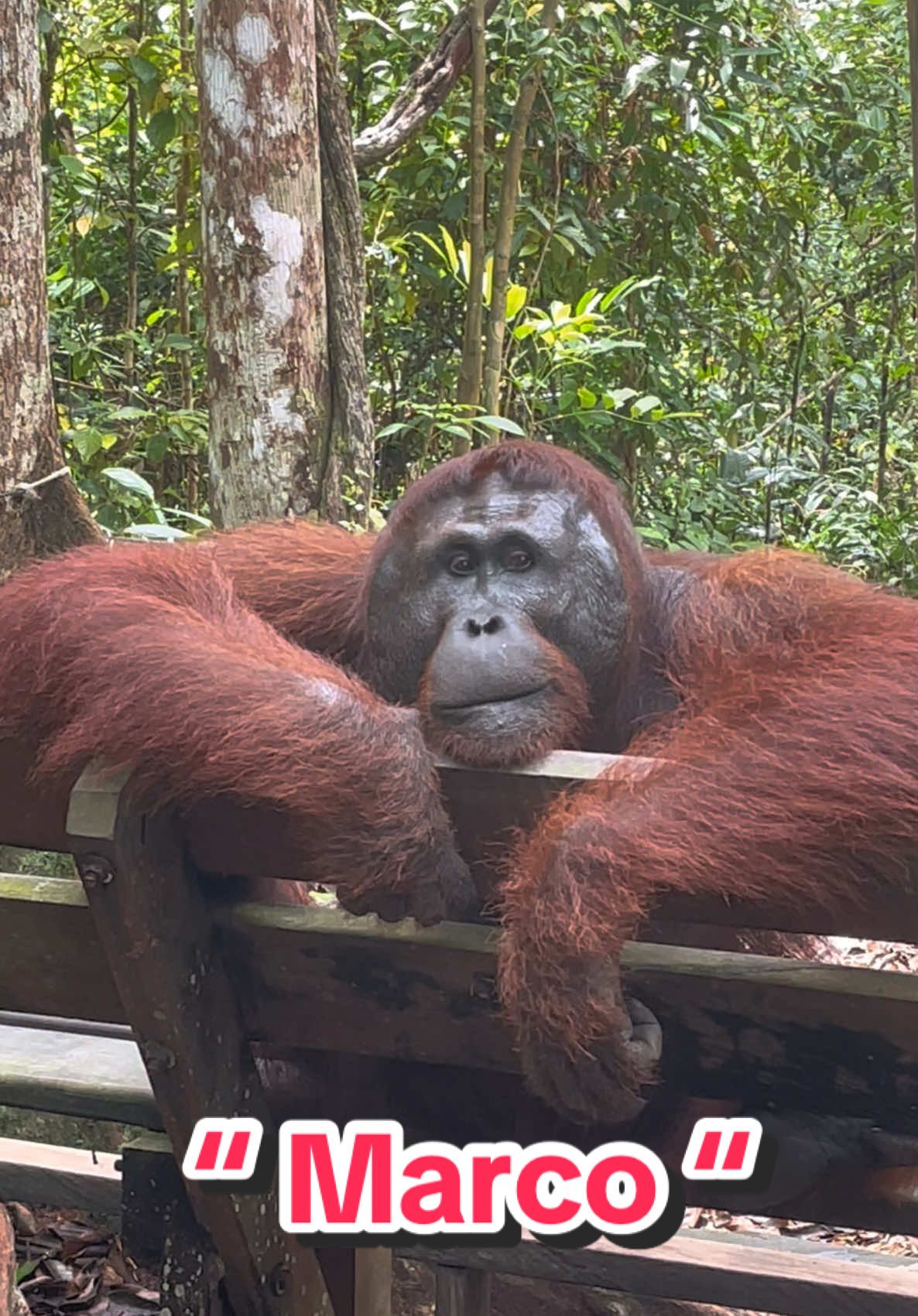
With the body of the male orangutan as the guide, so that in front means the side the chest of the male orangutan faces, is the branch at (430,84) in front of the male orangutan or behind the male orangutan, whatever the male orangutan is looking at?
behind

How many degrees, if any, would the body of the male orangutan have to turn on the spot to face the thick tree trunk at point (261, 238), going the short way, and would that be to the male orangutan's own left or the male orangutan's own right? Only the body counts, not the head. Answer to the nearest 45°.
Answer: approximately 180°

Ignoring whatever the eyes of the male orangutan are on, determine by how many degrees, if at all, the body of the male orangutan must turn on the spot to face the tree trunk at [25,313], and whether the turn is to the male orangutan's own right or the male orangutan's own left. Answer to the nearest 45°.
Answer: approximately 135° to the male orangutan's own right

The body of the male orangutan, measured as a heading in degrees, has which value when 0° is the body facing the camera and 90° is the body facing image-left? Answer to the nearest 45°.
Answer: approximately 0°

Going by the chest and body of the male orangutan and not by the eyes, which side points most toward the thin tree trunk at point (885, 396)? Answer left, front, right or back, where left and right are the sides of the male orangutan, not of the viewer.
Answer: back

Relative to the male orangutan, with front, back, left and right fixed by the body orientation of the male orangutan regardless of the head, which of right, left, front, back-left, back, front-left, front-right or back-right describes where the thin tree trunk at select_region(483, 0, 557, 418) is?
back

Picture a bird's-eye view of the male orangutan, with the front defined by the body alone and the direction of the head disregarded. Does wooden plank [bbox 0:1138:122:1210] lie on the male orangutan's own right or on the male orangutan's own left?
on the male orangutan's own right

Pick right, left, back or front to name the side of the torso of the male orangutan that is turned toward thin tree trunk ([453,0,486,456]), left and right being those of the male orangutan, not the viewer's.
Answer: back

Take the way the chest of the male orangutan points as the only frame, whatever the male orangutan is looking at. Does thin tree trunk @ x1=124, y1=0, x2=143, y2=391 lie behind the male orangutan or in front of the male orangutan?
behind
